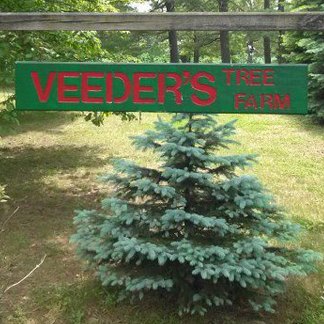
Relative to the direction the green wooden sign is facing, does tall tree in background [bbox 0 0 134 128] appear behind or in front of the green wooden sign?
behind

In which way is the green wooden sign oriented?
toward the camera

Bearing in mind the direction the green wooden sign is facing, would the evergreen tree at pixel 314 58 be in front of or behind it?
behind
